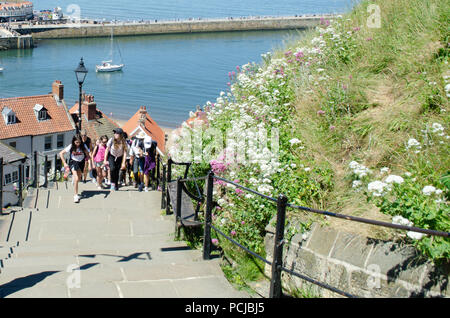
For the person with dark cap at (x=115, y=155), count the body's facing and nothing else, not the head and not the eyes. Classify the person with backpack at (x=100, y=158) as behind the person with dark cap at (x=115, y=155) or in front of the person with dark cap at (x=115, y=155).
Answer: behind

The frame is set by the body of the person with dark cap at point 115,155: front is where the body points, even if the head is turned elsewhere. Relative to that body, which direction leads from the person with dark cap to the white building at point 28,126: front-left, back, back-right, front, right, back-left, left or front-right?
back

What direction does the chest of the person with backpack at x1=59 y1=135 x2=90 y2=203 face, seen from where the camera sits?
toward the camera

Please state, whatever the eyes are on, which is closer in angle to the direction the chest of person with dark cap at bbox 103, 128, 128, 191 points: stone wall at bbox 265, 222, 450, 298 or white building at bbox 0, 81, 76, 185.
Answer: the stone wall

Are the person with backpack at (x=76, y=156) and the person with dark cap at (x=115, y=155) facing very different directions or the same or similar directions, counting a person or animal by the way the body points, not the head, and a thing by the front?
same or similar directions

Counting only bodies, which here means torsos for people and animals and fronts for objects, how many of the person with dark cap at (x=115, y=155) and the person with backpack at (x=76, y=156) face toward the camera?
2

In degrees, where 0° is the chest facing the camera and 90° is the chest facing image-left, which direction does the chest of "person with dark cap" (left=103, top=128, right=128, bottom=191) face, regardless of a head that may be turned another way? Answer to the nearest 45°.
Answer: approximately 0°
